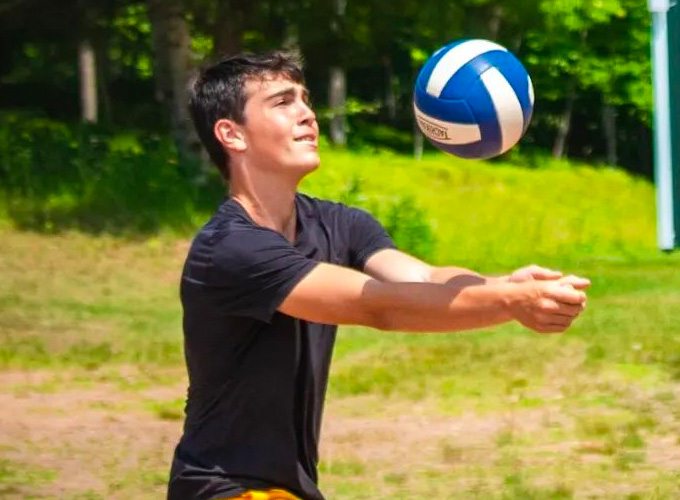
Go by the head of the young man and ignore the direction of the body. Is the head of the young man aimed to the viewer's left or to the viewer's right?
to the viewer's right

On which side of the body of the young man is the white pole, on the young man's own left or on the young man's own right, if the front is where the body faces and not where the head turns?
on the young man's own left

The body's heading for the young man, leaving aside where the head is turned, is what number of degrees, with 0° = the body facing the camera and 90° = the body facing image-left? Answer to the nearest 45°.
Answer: approximately 315°
